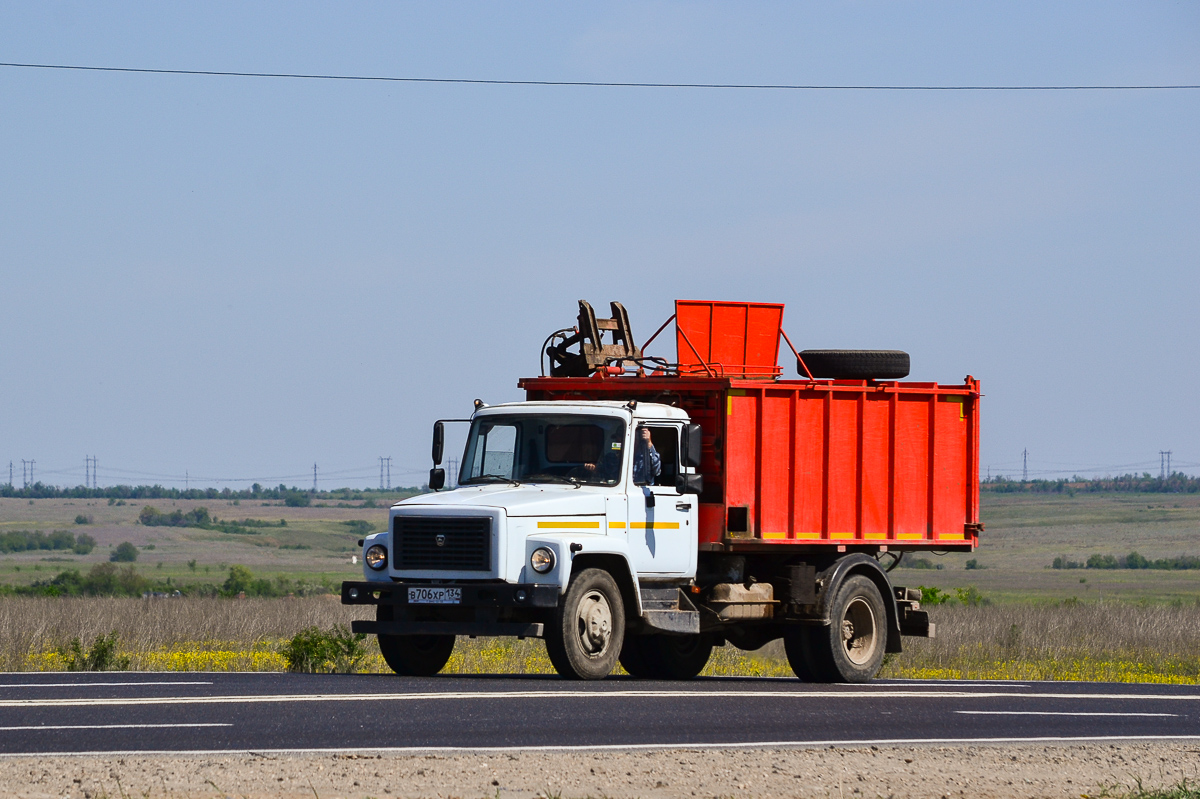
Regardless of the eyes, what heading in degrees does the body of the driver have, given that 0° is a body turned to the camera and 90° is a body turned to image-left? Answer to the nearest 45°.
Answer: approximately 45°

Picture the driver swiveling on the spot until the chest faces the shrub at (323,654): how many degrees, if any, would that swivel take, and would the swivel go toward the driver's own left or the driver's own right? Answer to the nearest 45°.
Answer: approximately 90° to the driver's own right

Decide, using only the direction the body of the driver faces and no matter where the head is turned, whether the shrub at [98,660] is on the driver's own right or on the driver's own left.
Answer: on the driver's own right

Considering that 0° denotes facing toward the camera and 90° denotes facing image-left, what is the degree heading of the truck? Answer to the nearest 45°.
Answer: approximately 45°
